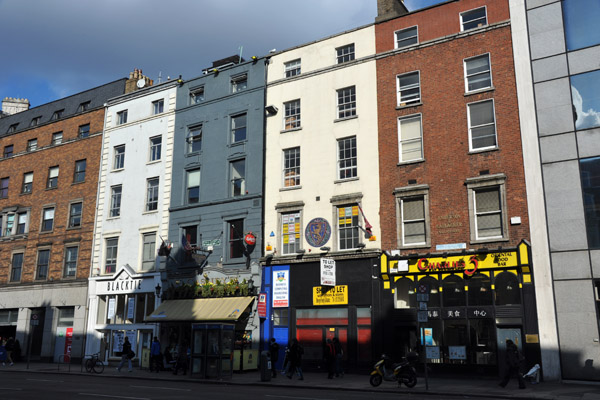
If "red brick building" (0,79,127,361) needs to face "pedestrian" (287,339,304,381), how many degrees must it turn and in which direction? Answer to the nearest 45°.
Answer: approximately 90° to its left

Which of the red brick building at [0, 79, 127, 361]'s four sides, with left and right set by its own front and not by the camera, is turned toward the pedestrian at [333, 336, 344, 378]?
left

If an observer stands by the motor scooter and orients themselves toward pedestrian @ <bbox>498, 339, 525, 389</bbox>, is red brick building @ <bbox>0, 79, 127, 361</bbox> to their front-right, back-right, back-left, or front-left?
back-left

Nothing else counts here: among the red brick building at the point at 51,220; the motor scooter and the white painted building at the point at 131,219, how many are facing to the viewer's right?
0

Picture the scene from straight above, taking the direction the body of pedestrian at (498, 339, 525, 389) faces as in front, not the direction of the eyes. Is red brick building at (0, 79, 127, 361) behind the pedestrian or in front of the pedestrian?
in front

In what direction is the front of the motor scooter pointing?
to the viewer's left

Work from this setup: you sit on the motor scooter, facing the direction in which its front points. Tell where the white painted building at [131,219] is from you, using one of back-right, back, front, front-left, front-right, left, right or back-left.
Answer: front-right

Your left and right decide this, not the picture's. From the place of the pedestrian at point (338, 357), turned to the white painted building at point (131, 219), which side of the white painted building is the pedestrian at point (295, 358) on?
left

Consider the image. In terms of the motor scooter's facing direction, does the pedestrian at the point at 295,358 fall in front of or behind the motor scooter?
in front

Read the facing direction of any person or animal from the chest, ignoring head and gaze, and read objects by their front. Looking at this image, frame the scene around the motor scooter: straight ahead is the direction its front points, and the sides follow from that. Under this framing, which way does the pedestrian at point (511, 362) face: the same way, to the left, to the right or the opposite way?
the same way

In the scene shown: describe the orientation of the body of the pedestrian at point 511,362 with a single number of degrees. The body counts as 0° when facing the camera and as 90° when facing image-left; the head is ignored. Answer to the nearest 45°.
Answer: approximately 90°
